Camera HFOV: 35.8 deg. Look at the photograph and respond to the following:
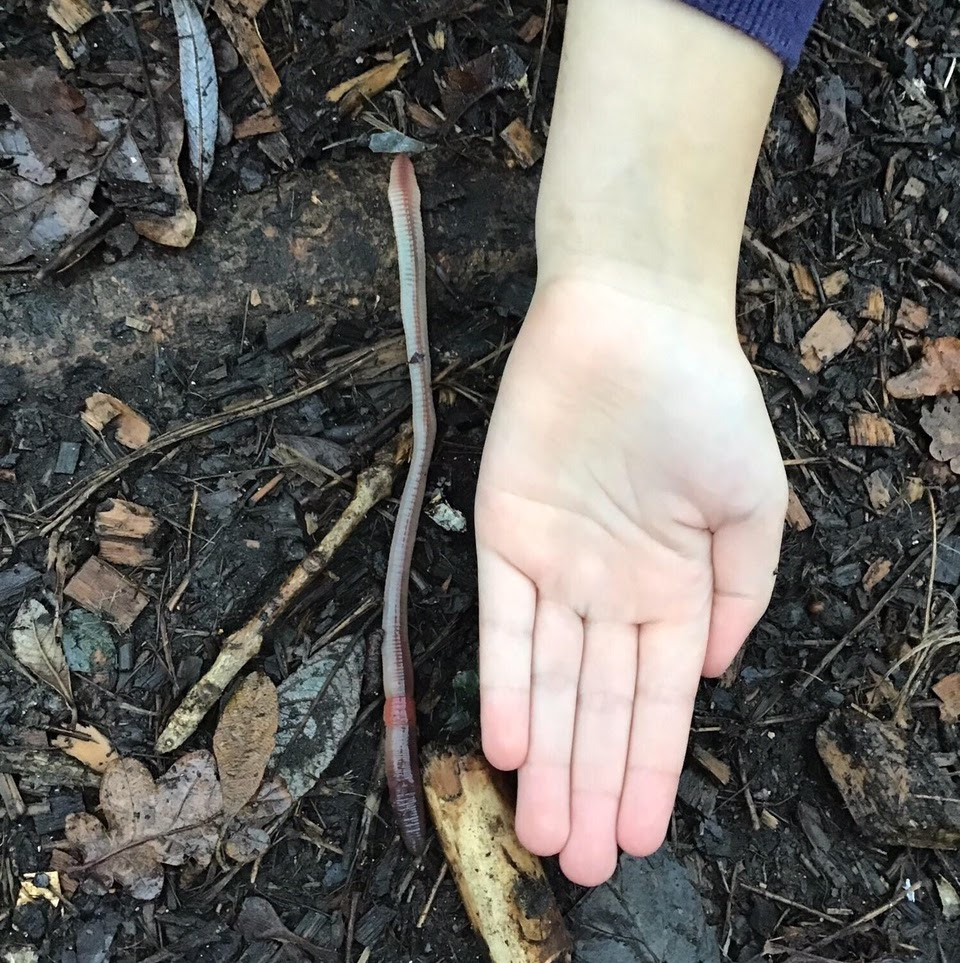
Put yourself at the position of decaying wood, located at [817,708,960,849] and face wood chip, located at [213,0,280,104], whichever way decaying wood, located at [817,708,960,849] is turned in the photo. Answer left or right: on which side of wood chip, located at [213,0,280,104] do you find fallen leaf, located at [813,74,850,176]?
right

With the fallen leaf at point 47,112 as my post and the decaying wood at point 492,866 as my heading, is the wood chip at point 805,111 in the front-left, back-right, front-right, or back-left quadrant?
front-left

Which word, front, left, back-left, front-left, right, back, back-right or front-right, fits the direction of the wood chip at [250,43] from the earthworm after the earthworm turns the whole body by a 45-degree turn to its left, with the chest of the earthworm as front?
back

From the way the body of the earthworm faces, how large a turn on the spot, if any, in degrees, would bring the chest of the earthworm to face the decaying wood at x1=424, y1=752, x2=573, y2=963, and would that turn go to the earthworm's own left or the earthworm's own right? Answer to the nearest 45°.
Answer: approximately 45° to the earthworm's own left

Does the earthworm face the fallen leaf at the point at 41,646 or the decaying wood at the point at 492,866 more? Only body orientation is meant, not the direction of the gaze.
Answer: the decaying wood

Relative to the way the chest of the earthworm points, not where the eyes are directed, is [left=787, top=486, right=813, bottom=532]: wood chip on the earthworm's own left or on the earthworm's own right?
on the earthworm's own left

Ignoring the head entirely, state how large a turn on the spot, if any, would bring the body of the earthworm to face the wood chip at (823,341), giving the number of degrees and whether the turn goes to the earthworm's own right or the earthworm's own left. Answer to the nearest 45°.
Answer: approximately 135° to the earthworm's own left

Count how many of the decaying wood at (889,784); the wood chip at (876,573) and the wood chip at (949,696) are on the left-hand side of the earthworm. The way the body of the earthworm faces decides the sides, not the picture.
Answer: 3

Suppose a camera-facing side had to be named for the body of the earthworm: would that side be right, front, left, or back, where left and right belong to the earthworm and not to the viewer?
front

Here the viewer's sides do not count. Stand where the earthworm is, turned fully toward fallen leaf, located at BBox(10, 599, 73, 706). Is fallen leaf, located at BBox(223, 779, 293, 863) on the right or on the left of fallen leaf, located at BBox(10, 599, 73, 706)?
left

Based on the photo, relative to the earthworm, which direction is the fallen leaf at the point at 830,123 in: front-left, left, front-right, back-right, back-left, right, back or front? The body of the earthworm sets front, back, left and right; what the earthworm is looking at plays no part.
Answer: back-left

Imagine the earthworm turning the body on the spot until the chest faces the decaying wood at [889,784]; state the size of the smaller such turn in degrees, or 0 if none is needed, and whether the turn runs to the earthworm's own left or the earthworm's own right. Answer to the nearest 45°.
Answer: approximately 90° to the earthworm's own left

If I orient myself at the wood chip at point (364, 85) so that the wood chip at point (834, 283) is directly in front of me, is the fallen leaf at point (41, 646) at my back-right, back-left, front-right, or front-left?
back-right

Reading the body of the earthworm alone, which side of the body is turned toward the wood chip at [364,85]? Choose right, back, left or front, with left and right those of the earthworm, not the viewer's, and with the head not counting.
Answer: back

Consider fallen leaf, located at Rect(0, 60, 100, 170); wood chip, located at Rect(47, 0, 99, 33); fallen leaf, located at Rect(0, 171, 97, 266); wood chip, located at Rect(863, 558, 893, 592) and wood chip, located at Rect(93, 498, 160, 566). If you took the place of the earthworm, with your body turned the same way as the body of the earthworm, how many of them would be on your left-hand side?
1

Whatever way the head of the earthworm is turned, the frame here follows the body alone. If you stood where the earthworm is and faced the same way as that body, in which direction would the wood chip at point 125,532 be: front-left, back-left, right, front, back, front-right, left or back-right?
right
